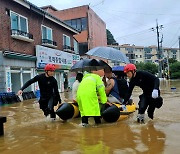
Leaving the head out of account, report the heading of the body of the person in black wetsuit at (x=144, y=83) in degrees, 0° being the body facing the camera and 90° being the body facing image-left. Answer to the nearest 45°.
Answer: approximately 45°

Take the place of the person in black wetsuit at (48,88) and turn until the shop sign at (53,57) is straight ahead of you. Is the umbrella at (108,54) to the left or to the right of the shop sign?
right

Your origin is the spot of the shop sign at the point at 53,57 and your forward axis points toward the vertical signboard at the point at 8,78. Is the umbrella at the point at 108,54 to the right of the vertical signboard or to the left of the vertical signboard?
left

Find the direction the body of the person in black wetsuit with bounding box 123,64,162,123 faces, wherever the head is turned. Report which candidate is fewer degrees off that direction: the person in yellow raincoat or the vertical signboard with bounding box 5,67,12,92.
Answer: the person in yellow raincoat

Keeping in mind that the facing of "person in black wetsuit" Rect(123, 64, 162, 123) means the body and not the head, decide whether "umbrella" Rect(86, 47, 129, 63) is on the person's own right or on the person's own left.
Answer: on the person's own right

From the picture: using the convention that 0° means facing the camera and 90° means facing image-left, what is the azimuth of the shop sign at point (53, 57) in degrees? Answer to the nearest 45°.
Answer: approximately 315°

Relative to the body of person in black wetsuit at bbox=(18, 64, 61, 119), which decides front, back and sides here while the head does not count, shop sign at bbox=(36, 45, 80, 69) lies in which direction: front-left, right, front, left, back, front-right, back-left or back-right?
back-left

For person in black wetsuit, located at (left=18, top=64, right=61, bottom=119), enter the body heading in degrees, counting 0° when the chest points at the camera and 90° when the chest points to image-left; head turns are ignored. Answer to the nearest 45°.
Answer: approximately 315°

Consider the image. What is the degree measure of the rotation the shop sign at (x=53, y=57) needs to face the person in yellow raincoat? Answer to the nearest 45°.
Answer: approximately 45° to its right

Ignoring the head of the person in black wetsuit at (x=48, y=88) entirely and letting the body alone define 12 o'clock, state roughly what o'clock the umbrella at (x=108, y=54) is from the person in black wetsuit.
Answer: The umbrella is roughly at 9 o'clock from the person in black wetsuit.
